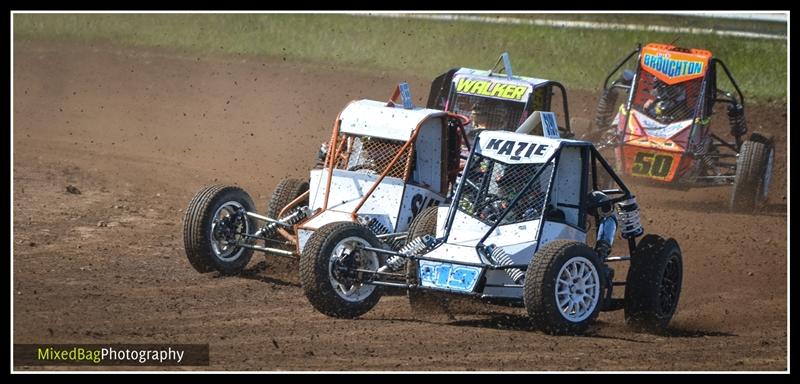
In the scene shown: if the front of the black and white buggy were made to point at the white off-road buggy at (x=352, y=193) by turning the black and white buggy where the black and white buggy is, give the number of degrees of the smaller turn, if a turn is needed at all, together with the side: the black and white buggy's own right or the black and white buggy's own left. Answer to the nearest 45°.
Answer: approximately 90° to the black and white buggy's own right

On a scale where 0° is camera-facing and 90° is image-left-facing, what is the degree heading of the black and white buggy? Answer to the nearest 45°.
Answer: approximately 45°

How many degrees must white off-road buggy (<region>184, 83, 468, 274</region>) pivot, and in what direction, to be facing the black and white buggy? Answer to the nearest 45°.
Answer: approximately 90° to its left

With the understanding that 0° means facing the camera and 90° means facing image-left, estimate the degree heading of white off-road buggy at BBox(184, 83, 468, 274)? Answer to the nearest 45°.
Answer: approximately 45°
